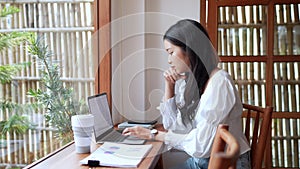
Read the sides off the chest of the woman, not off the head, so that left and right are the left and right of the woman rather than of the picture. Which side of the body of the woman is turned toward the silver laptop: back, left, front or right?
front

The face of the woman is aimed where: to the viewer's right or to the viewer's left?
to the viewer's left

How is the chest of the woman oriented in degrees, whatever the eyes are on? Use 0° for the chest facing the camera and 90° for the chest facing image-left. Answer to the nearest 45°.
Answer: approximately 90°

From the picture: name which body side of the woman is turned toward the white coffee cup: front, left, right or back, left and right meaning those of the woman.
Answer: front
